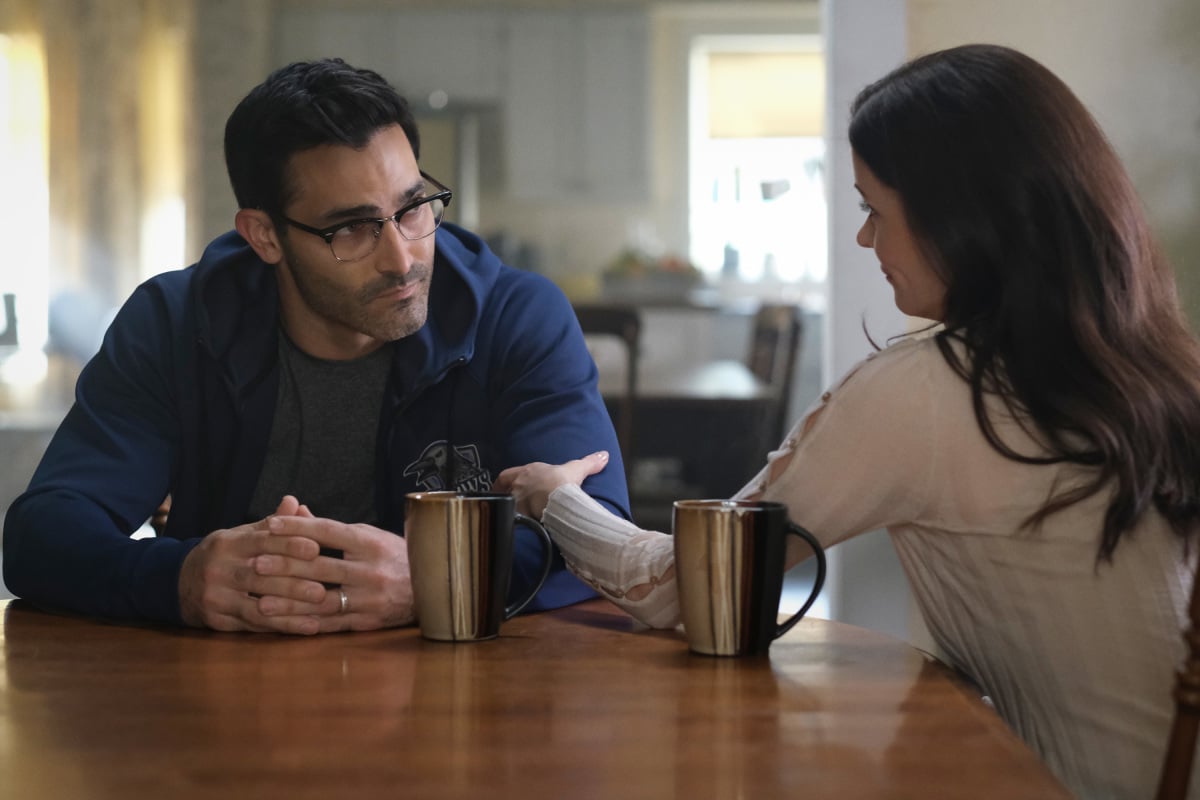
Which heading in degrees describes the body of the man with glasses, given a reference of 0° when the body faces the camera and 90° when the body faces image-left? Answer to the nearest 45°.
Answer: approximately 0°

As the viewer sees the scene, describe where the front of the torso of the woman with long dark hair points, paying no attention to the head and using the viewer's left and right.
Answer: facing away from the viewer and to the left of the viewer

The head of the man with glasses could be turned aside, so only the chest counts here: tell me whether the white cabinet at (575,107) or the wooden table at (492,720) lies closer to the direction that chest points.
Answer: the wooden table

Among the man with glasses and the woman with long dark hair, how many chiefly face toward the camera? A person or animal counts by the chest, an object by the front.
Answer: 1

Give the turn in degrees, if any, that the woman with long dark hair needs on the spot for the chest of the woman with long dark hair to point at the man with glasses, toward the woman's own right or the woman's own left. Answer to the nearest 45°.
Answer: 0° — they already face them

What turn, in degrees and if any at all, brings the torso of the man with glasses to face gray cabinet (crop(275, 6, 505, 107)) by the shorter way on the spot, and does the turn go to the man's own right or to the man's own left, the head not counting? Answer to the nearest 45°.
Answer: approximately 180°

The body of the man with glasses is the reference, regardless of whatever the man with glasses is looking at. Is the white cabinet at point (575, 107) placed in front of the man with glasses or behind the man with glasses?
behind

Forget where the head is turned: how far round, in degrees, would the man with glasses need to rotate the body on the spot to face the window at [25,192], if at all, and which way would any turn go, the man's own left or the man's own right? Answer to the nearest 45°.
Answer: approximately 180°

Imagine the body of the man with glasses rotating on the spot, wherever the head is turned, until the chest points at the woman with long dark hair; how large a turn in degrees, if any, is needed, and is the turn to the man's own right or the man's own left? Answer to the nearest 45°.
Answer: approximately 45° to the man's own left

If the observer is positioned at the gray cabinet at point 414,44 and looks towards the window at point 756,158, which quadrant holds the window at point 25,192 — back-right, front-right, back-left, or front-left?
back-right

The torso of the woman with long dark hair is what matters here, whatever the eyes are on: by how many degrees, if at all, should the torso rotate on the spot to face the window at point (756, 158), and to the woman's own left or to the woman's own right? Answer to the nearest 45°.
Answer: approximately 45° to the woman's own right

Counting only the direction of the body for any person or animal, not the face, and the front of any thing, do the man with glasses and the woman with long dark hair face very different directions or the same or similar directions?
very different directions

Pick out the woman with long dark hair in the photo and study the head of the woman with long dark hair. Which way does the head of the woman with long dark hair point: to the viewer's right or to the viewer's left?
to the viewer's left
